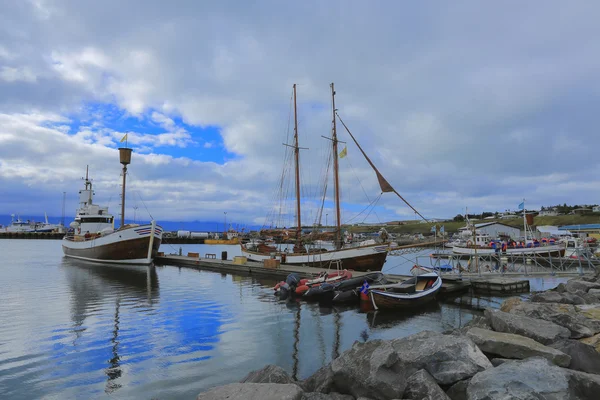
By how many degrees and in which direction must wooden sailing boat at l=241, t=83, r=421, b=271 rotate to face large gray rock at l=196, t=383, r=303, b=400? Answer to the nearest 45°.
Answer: approximately 45° to its right

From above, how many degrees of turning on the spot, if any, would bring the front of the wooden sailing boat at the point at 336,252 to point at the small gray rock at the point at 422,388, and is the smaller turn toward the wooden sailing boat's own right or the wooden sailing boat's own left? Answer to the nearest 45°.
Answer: approximately 45° to the wooden sailing boat's own right

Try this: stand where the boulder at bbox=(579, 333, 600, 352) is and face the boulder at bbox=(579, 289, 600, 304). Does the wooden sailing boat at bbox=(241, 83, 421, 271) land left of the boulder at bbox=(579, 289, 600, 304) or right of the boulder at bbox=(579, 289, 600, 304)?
left

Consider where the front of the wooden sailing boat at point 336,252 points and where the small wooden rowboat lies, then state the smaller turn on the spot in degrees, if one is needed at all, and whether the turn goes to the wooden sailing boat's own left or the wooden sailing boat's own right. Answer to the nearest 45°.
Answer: approximately 45° to the wooden sailing boat's own right

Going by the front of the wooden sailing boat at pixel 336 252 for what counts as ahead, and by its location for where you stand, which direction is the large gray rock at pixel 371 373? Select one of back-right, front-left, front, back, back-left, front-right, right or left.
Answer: front-right

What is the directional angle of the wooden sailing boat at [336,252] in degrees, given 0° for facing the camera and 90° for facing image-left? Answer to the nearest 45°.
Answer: approximately 315°

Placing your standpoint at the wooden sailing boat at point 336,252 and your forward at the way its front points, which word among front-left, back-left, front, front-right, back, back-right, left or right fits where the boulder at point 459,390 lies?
front-right

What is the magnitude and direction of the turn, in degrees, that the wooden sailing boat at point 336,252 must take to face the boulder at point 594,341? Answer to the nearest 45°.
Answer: approximately 45° to its right

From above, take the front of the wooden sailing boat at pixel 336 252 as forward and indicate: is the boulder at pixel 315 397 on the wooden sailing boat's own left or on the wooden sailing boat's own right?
on the wooden sailing boat's own right
